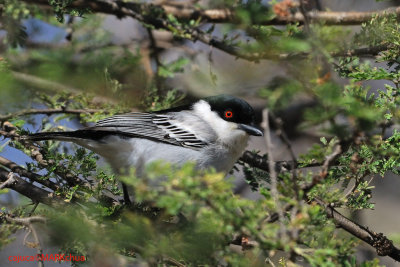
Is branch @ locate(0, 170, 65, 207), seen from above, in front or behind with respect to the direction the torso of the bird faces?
behind

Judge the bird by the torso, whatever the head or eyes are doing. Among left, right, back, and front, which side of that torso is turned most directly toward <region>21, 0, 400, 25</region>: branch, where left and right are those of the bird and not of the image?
left

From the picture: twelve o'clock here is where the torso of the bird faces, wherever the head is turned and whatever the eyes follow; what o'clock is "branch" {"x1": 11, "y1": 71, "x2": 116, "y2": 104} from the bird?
The branch is roughly at 8 o'clock from the bird.

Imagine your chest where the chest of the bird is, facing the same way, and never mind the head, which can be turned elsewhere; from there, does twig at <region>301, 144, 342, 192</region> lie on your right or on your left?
on your right

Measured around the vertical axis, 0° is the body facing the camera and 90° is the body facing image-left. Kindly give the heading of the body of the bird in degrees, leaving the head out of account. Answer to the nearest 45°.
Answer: approximately 270°

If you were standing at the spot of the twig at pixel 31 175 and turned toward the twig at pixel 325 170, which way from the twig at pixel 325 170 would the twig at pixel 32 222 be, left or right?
right

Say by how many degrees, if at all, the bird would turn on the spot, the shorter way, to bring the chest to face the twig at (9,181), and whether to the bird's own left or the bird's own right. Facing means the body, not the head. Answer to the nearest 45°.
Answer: approximately 135° to the bird's own right
